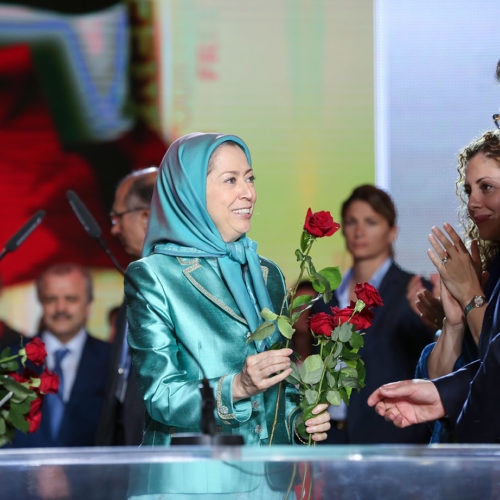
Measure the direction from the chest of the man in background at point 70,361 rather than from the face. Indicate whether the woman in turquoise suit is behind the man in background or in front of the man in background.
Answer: in front

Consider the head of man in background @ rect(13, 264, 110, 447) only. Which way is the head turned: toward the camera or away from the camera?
toward the camera

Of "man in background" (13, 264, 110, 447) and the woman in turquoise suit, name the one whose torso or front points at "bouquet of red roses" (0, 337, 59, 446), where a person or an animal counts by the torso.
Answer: the man in background

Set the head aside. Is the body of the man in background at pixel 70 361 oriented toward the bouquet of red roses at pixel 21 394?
yes

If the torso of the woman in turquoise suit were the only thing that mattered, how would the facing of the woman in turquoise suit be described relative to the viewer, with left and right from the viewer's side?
facing the viewer and to the right of the viewer

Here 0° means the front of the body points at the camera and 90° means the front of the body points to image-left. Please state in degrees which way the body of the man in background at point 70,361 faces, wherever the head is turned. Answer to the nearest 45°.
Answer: approximately 0°

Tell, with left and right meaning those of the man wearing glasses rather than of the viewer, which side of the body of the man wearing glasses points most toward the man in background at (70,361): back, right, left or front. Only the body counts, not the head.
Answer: right
